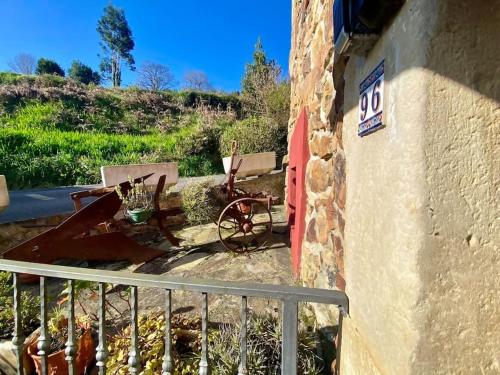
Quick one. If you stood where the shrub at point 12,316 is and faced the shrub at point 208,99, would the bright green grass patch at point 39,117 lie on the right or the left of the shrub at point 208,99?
left

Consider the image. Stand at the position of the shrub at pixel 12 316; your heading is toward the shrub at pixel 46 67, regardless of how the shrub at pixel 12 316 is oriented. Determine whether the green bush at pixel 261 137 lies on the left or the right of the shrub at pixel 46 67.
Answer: right

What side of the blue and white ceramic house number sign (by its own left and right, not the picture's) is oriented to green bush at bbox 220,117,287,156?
right

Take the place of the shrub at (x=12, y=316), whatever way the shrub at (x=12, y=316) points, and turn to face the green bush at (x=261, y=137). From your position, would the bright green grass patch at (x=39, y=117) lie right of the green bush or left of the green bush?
left

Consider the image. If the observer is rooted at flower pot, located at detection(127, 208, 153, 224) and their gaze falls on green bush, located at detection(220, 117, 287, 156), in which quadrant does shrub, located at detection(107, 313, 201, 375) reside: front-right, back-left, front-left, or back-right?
back-right

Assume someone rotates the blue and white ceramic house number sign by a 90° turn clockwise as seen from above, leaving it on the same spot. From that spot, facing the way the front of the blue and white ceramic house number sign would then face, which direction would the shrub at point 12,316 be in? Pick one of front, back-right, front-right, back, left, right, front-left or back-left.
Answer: front-left

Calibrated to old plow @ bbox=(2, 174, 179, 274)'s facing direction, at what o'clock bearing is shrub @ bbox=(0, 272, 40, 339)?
The shrub is roughly at 10 o'clock from the old plow.

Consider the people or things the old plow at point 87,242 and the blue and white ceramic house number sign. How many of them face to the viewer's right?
0

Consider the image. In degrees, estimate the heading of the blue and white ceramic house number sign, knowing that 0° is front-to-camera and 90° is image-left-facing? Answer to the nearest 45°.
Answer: approximately 45°

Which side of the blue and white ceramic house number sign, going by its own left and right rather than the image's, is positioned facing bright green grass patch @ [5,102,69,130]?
right

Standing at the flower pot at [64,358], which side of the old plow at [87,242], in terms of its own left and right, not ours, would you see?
left

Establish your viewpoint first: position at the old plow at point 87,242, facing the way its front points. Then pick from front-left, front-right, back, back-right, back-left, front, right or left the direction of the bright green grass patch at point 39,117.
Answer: right

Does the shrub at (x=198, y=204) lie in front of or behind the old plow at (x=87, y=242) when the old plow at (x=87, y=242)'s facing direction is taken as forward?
behind
